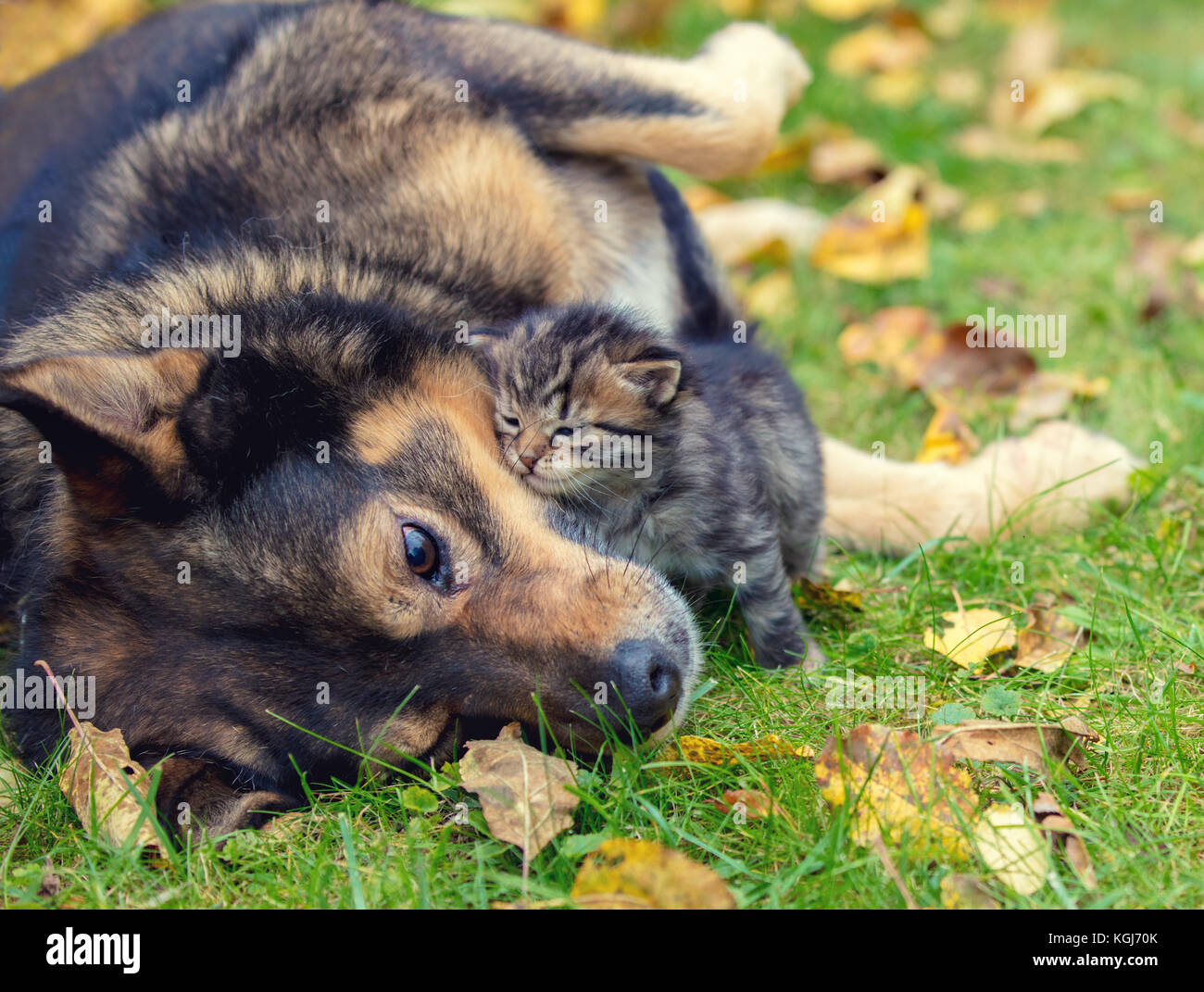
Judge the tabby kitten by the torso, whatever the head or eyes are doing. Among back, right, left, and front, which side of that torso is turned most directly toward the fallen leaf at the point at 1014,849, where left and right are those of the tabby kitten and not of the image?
left

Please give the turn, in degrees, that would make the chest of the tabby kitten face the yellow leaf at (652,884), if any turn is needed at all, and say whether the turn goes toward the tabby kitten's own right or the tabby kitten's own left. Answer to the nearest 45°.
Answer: approximately 45° to the tabby kitten's own left

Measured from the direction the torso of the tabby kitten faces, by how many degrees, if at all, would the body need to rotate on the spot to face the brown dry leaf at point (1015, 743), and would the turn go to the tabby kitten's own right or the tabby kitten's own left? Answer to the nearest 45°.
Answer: approximately 90° to the tabby kitten's own left

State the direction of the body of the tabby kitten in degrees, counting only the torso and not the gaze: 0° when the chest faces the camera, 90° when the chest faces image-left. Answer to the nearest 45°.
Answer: approximately 45°

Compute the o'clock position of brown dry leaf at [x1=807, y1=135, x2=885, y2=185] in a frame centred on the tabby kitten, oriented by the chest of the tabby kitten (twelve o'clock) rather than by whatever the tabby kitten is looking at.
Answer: The brown dry leaf is roughly at 5 o'clock from the tabby kitten.

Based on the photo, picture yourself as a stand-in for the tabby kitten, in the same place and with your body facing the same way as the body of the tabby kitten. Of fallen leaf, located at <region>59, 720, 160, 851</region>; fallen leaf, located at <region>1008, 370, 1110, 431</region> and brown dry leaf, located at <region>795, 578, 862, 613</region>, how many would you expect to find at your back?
2

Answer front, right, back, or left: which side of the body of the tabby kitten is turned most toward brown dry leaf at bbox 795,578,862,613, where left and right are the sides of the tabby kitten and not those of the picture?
back

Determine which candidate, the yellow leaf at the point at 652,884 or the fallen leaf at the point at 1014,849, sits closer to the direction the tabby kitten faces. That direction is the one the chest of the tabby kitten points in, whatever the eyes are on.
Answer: the yellow leaf

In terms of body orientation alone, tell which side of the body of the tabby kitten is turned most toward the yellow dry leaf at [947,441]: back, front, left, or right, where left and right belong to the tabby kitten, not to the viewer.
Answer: back

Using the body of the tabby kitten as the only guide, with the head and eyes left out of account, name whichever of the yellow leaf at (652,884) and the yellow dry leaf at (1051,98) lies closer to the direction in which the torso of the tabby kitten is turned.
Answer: the yellow leaf at (652,884)
